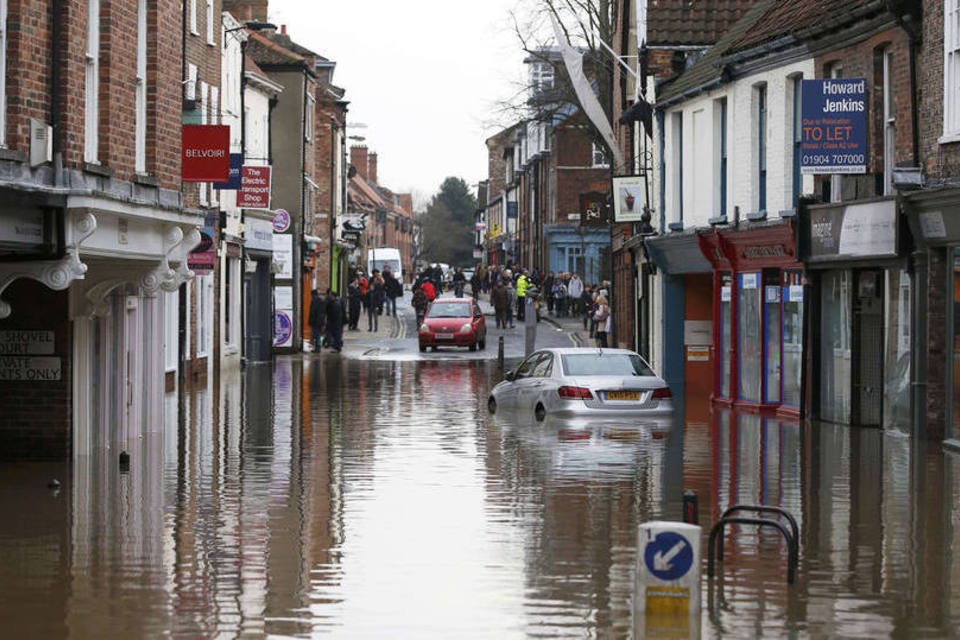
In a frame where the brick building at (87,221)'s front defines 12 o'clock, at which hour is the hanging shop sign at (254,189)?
The hanging shop sign is roughly at 8 o'clock from the brick building.

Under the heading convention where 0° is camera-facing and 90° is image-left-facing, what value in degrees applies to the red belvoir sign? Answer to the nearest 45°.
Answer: approximately 0°

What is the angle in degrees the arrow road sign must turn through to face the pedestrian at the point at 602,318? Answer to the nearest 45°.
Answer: approximately 180°

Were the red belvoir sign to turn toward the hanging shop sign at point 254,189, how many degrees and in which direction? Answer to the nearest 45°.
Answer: approximately 180°

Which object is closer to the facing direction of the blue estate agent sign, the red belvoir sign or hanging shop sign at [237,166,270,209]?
the red belvoir sign

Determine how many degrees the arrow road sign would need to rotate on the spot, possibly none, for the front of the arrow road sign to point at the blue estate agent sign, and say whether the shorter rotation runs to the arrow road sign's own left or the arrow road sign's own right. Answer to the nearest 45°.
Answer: approximately 180°
